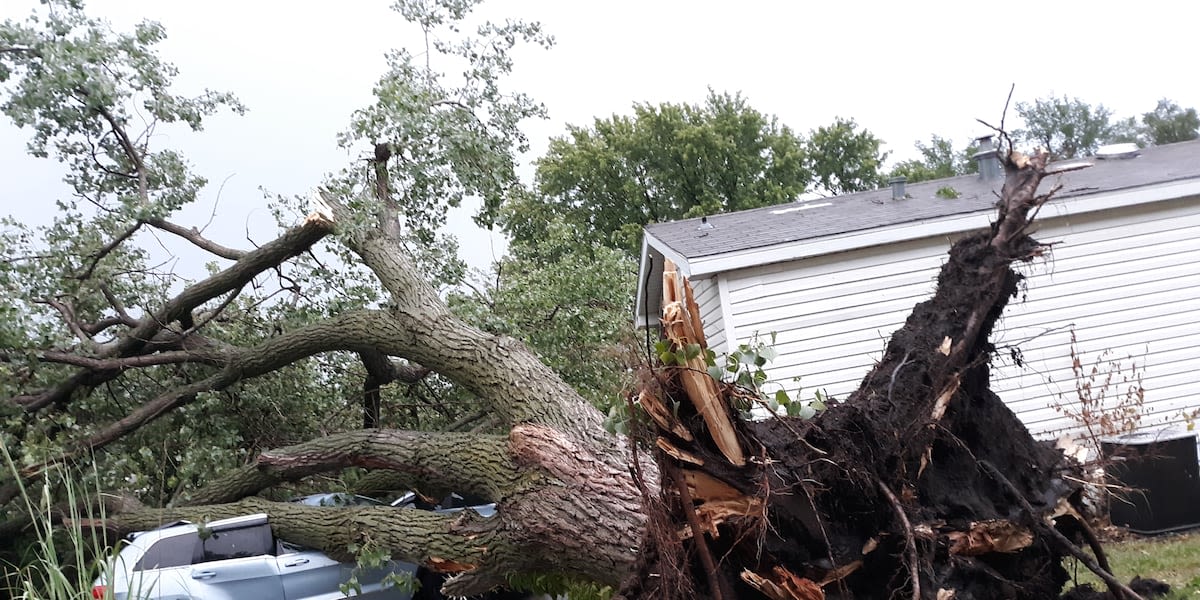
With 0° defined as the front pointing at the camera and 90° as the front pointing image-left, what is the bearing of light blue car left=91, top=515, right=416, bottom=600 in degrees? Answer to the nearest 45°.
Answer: approximately 225°

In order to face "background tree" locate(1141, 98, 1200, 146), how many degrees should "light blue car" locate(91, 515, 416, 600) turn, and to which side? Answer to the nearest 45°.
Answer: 0° — it already faces it

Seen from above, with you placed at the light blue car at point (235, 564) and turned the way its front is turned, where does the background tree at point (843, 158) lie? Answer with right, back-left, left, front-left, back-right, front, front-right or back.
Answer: front

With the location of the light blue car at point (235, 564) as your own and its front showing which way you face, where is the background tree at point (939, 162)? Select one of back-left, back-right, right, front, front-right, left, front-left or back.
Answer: front

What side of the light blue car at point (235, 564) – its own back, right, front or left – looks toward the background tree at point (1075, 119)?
front
